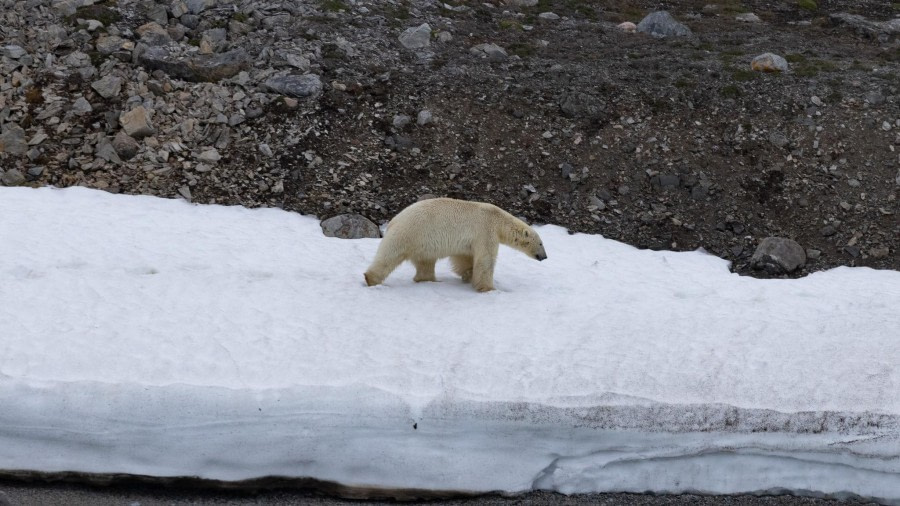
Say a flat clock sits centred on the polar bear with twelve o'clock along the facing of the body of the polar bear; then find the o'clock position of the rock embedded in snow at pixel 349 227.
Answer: The rock embedded in snow is roughly at 8 o'clock from the polar bear.

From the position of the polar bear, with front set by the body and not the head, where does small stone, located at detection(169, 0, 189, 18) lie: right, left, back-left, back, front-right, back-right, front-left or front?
back-left

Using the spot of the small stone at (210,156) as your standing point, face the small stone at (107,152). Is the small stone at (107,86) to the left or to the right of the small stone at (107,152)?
right

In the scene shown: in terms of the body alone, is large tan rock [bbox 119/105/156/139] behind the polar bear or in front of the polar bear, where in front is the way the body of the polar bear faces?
behind

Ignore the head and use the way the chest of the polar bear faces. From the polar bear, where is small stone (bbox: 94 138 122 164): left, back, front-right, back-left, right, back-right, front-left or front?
back-left

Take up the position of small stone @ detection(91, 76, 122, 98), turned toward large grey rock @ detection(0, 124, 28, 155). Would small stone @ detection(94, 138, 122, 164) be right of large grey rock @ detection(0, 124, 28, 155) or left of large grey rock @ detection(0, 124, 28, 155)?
left

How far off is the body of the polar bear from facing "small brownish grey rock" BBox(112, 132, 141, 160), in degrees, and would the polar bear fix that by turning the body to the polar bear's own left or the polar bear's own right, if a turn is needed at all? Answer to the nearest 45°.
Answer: approximately 135° to the polar bear's own left

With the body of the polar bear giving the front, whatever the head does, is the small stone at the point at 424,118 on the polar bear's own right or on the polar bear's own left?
on the polar bear's own left

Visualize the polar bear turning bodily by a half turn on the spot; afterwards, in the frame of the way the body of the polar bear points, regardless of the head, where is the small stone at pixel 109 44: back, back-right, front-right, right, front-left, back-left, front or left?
front-right

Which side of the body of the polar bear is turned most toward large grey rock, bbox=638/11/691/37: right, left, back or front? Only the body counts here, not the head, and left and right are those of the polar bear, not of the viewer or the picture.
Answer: left

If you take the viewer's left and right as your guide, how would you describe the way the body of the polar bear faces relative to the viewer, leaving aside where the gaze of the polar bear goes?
facing to the right of the viewer

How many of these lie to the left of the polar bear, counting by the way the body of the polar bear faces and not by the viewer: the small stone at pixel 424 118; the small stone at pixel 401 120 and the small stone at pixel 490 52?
3

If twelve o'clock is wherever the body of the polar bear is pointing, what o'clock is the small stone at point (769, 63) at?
The small stone is roughly at 10 o'clock from the polar bear.

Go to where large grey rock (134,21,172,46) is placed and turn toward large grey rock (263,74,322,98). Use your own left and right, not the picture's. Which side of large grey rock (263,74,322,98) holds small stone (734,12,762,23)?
left

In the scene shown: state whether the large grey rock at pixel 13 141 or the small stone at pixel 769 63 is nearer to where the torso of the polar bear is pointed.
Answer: the small stone

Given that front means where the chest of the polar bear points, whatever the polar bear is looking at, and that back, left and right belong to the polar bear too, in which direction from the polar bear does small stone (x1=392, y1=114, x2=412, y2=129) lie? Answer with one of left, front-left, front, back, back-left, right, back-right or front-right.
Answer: left
